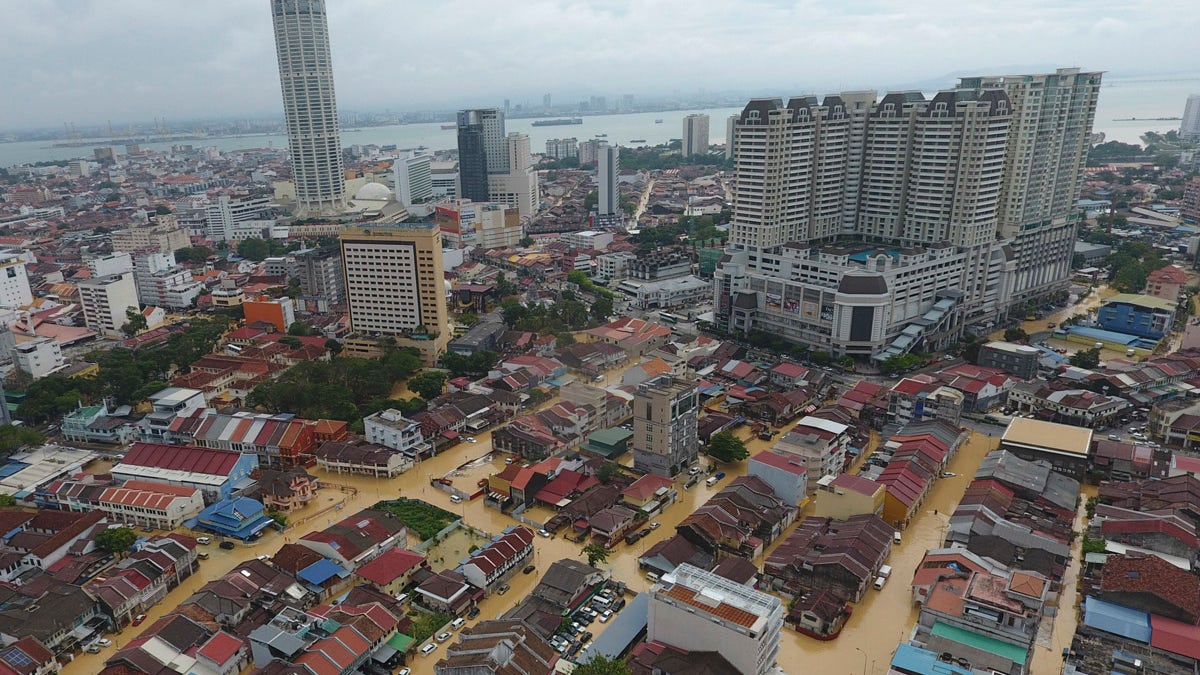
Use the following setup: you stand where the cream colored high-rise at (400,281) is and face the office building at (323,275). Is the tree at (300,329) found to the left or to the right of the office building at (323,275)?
left

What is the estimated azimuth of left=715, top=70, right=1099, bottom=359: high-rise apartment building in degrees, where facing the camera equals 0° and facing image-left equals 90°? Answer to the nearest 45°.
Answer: approximately 0°

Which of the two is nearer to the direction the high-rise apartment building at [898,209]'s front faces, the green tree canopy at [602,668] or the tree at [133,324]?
the green tree canopy

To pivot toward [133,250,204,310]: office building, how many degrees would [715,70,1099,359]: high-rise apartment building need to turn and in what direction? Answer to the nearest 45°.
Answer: approximately 90° to its right

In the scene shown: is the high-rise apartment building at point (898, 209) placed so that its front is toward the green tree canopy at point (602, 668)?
yes

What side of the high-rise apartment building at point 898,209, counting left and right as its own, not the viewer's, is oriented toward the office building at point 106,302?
right

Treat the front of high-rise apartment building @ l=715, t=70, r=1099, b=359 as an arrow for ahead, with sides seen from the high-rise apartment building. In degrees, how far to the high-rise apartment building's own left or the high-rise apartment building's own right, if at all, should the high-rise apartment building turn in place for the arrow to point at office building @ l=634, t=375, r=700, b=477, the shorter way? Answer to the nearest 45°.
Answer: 0° — it already faces it

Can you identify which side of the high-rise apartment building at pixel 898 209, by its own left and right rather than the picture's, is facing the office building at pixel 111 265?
right

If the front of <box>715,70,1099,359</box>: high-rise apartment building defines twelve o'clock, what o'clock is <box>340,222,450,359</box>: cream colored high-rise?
The cream colored high-rise is roughly at 2 o'clock from the high-rise apartment building.
